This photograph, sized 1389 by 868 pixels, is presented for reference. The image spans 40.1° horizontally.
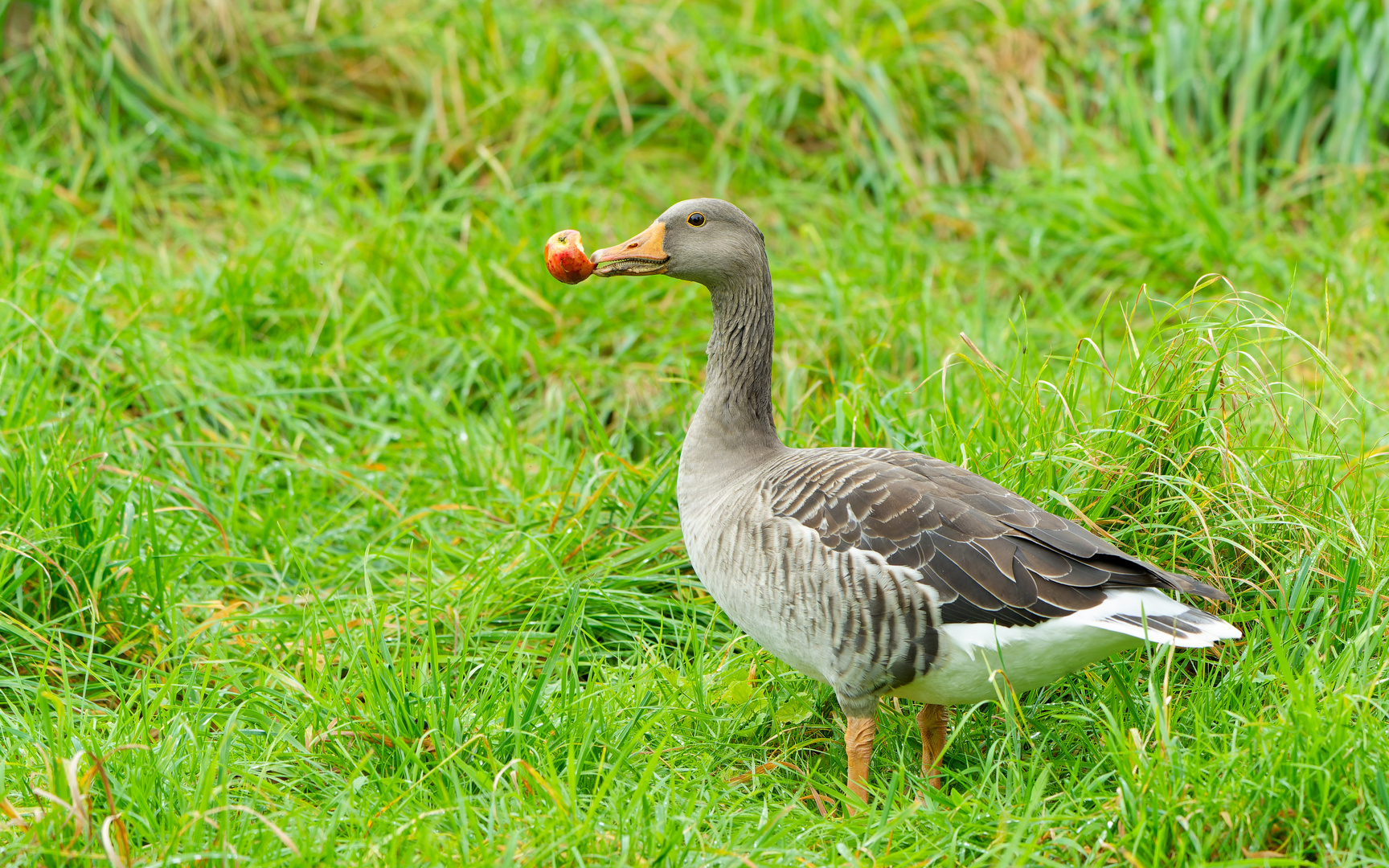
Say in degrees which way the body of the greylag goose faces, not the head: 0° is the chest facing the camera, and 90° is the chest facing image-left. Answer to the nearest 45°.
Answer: approximately 90°
